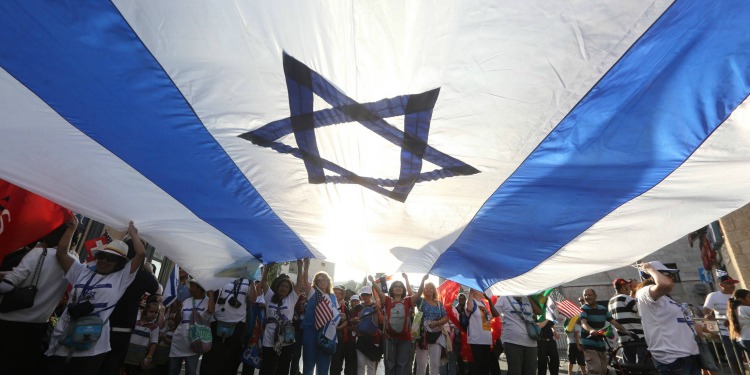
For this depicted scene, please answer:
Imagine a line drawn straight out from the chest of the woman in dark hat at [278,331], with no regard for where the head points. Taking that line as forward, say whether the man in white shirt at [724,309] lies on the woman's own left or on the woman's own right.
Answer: on the woman's own left

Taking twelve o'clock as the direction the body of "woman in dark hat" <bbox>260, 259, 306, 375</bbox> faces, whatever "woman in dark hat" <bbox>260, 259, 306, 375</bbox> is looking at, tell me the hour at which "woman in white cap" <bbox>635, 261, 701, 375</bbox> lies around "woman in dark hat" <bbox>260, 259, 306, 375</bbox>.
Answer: "woman in white cap" <bbox>635, 261, 701, 375</bbox> is roughly at 10 o'clock from "woman in dark hat" <bbox>260, 259, 306, 375</bbox>.

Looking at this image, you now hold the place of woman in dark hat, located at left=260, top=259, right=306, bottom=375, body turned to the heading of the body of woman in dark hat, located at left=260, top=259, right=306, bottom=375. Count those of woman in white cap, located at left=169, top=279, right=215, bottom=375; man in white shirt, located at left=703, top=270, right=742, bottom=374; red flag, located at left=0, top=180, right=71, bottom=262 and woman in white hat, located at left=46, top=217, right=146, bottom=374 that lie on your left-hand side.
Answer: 1

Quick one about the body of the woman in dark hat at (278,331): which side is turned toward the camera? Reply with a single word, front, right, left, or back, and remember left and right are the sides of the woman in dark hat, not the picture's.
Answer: front

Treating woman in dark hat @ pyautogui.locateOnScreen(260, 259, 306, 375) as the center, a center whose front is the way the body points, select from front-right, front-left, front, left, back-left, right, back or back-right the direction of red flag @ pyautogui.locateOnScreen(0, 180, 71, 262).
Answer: front-right

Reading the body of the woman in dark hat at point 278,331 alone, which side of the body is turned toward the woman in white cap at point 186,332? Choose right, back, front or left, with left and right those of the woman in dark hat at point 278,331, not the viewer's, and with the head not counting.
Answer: right

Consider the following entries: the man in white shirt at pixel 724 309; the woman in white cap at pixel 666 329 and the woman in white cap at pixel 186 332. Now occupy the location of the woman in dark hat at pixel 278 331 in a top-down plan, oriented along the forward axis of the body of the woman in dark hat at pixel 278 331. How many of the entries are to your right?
1
